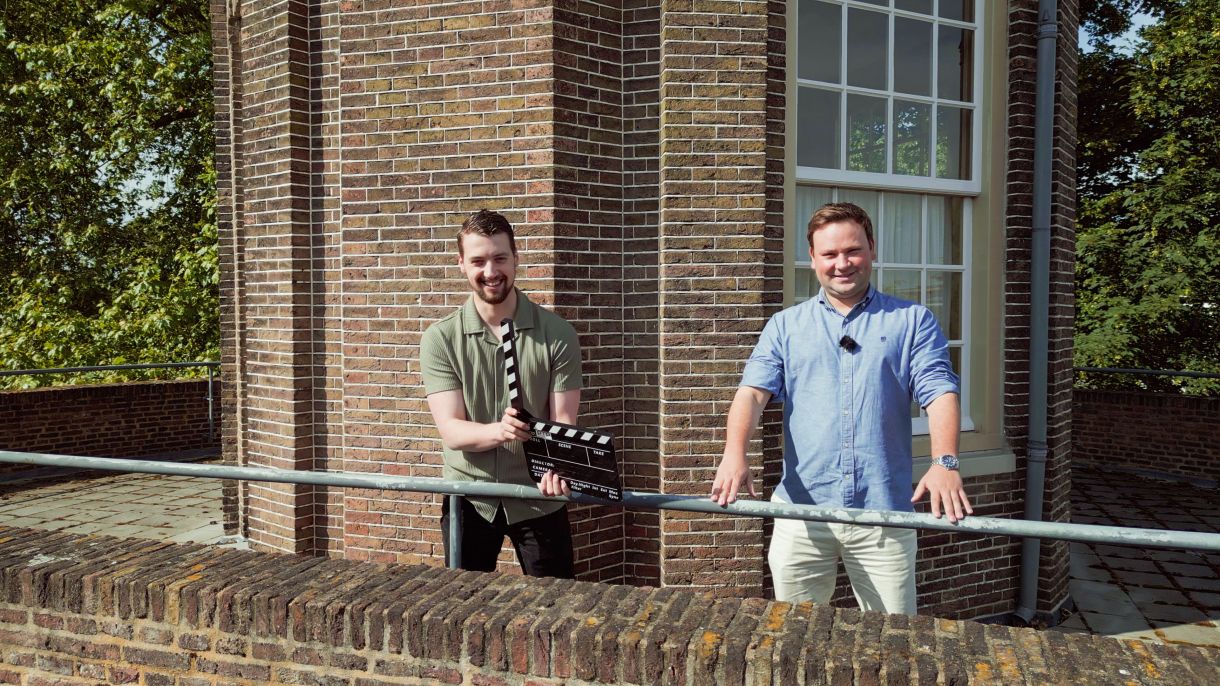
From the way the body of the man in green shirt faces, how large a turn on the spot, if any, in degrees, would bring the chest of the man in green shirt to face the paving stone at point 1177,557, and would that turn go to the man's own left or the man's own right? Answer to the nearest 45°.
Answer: approximately 135° to the man's own left

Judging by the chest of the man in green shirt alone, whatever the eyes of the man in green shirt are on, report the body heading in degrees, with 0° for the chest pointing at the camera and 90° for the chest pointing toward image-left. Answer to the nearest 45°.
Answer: approximately 0°

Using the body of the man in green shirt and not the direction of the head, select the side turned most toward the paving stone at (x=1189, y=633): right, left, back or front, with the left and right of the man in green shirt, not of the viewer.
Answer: left

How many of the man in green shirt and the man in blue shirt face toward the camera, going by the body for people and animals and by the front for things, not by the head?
2

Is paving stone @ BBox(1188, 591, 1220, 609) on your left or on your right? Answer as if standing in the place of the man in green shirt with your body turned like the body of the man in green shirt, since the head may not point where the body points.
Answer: on your left

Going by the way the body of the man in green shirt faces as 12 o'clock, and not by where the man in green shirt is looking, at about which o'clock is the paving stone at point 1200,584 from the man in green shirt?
The paving stone is roughly at 8 o'clock from the man in green shirt.

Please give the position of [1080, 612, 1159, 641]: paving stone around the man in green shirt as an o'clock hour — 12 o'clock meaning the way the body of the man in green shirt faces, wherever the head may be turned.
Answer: The paving stone is roughly at 8 o'clock from the man in green shirt.

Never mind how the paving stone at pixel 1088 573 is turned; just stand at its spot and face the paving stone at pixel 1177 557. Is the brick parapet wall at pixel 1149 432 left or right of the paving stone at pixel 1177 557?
left
